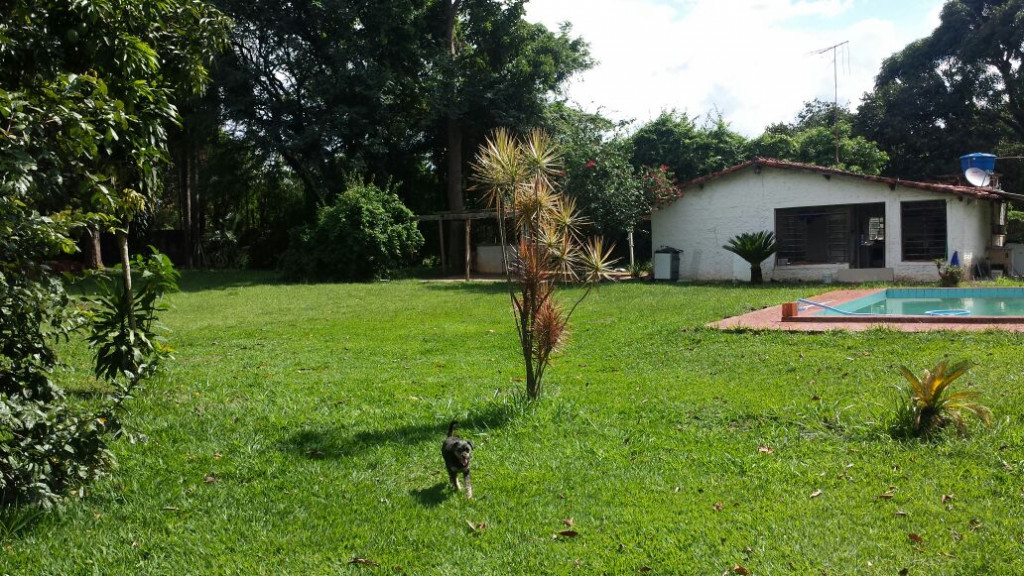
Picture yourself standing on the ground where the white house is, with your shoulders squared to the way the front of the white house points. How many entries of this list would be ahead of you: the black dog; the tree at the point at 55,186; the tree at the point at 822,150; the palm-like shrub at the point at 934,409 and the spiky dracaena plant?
4

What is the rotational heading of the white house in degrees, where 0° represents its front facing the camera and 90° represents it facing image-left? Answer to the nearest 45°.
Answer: approximately 0°

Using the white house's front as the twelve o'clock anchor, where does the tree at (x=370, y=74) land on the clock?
The tree is roughly at 3 o'clock from the white house.

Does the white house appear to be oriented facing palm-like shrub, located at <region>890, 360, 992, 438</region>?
yes

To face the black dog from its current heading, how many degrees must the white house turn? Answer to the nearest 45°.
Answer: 0° — it already faces it

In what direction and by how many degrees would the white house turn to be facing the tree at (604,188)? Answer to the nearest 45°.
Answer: approximately 90° to its right

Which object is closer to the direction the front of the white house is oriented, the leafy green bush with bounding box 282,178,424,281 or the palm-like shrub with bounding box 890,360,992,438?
the palm-like shrub

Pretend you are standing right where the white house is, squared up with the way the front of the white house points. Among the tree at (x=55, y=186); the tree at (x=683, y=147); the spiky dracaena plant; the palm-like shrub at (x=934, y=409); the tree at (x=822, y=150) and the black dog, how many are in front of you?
4

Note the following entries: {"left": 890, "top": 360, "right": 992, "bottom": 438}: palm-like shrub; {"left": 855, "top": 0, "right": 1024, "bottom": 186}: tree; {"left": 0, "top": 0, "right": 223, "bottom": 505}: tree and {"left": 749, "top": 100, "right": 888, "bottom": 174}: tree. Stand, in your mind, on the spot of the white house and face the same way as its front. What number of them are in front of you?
2

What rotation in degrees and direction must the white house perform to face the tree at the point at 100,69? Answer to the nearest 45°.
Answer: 0° — it already faces it

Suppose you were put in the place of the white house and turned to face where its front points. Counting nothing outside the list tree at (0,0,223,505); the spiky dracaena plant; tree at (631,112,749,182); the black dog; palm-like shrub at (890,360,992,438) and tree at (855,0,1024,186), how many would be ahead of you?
4

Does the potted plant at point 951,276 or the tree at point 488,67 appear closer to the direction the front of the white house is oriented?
the potted plant

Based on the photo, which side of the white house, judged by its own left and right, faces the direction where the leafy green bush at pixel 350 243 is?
right
